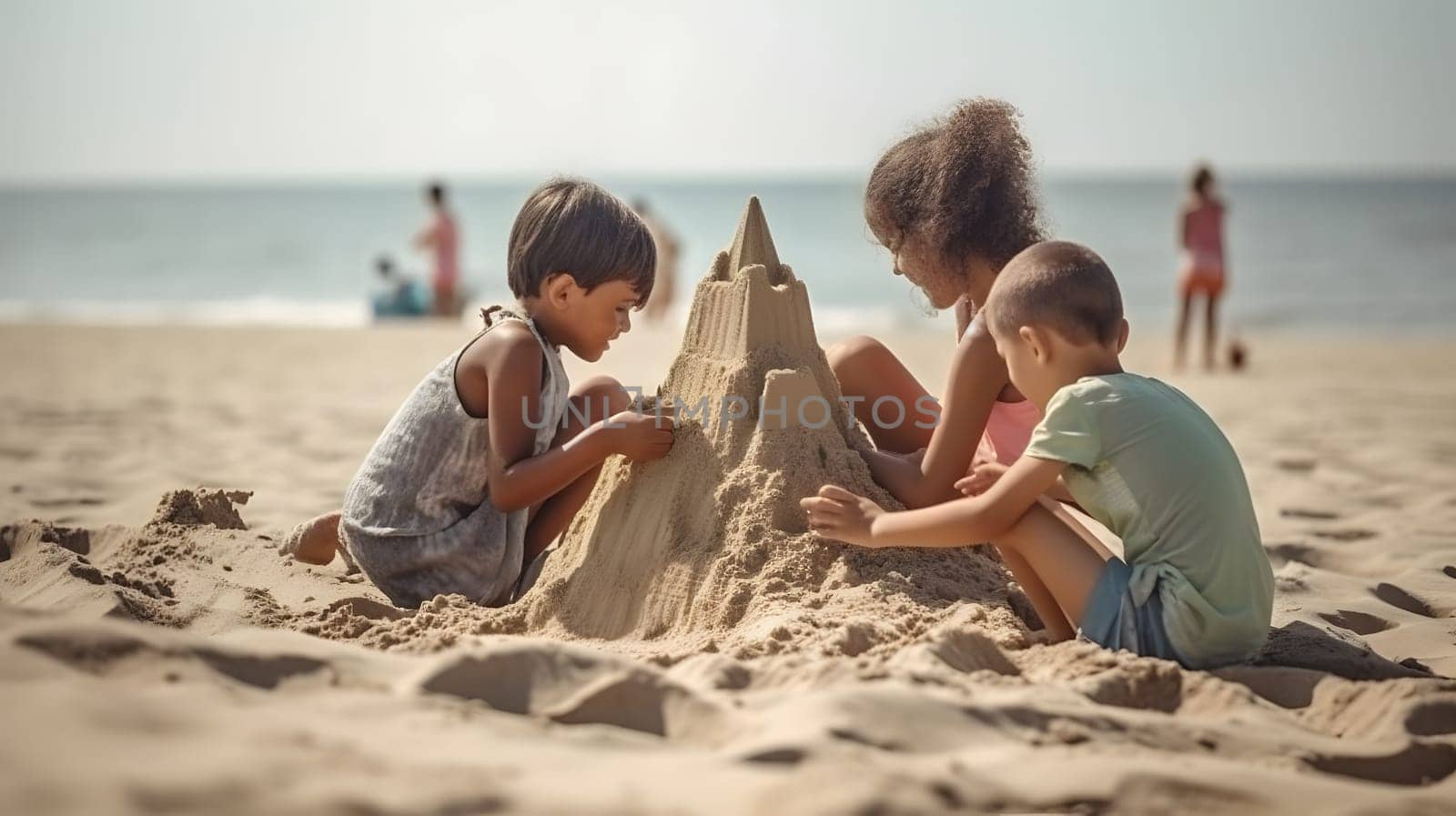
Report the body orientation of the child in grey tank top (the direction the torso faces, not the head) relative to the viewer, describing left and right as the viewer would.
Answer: facing to the right of the viewer

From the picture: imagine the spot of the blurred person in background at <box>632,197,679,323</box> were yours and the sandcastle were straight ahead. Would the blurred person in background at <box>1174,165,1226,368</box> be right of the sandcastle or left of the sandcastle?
left

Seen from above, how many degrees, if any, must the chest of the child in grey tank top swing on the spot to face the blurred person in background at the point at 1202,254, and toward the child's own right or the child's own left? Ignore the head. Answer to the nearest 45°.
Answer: approximately 45° to the child's own left

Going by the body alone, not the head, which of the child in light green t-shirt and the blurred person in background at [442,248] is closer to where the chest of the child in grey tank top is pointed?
the child in light green t-shirt

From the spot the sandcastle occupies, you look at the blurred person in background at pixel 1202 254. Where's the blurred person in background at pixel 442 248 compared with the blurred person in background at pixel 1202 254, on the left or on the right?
left

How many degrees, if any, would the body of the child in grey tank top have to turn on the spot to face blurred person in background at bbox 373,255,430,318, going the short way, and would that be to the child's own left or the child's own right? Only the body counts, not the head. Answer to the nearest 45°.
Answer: approximately 90° to the child's own left

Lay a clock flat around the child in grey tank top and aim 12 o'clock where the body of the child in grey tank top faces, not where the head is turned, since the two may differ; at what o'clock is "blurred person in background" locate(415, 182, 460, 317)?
The blurred person in background is roughly at 9 o'clock from the child in grey tank top.

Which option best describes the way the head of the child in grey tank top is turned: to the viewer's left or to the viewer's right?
to the viewer's right
